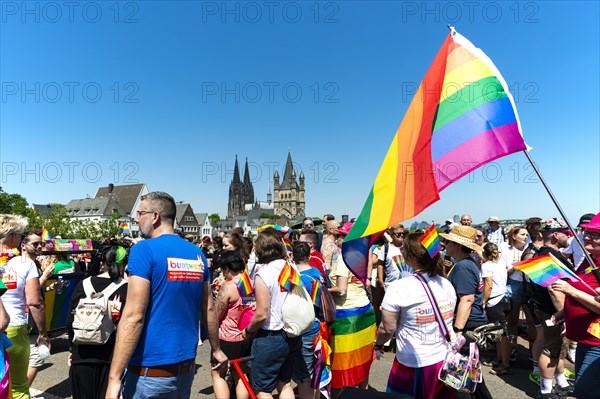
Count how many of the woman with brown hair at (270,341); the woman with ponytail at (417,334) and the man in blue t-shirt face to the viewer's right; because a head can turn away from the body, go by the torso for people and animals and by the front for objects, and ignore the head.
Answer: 0

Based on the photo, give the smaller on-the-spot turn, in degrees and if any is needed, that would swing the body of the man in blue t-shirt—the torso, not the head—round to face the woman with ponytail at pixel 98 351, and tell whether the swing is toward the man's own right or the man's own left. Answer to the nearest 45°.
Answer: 0° — they already face them

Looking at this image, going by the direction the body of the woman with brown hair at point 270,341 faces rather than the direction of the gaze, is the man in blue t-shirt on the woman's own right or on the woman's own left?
on the woman's own left

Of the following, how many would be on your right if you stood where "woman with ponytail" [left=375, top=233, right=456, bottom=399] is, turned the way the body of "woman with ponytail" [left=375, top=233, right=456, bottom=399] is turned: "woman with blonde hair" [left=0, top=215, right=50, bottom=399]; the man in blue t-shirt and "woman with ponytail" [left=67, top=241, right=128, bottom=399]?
0

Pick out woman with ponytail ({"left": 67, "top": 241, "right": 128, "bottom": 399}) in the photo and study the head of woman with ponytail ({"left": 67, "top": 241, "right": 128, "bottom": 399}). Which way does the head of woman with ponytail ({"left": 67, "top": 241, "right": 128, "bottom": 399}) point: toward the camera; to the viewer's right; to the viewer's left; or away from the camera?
away from the camera

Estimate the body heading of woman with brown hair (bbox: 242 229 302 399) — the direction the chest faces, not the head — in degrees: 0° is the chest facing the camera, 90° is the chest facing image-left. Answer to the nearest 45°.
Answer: approximately 135°

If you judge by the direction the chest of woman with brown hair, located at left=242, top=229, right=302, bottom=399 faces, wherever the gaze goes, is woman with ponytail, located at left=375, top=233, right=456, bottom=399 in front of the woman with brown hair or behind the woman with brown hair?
behind

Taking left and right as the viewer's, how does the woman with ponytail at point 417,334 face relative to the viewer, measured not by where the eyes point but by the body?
facing away from the viewer and to the left of the viewer

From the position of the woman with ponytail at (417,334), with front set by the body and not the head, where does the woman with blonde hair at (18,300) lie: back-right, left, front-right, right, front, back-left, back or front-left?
front-left

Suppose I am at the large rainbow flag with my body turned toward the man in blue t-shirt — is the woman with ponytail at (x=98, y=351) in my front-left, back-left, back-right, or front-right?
front-right

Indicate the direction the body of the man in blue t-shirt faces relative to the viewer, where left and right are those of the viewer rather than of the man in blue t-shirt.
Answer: facing away from the viewer and to the left of the viewer

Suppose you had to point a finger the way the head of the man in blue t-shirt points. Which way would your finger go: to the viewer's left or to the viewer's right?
to the viewer's left

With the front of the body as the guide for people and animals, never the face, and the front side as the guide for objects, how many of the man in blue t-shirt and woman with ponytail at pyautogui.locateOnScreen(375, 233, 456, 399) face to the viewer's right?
0

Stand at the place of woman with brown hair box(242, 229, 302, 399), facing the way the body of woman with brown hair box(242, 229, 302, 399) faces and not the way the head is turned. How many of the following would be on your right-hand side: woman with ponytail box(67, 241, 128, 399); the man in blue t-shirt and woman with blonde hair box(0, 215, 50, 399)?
0
